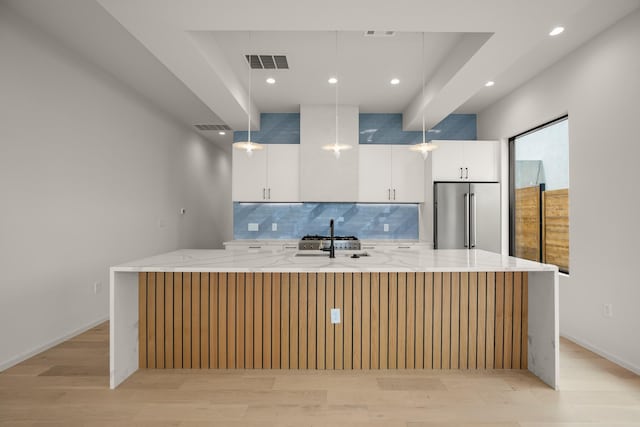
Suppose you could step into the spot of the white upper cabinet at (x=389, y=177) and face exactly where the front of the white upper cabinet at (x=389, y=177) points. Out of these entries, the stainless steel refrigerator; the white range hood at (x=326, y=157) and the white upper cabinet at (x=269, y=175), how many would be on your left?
1

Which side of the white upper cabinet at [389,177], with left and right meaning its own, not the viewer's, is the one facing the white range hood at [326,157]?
right

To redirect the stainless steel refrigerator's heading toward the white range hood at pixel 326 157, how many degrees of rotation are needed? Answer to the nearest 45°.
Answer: approximately 90° to its right

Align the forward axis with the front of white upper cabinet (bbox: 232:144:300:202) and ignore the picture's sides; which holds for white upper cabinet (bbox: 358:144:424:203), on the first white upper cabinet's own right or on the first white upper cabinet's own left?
on the first white upper cabinet's own left

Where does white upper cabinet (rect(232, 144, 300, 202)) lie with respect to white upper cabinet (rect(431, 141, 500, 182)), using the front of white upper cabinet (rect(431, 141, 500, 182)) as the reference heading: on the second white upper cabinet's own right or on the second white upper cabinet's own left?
on the second white upper cabinet's own right

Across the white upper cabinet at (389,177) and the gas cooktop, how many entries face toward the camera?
2

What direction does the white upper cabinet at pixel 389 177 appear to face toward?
toward the camera

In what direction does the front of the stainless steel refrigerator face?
toward the camera

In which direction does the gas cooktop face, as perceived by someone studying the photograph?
facing the viewer

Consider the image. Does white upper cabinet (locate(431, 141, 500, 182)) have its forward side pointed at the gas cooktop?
no

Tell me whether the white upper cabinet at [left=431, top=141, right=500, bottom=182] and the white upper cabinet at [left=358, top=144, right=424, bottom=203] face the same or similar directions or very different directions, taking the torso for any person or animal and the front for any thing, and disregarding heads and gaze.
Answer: same or similar directions

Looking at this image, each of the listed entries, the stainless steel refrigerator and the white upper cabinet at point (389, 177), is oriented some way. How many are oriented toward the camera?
2

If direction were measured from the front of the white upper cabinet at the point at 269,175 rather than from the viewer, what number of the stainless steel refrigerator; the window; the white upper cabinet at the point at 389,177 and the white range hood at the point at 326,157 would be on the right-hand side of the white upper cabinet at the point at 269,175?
0

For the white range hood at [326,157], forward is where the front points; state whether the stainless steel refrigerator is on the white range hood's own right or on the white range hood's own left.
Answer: on the white range hood's own left

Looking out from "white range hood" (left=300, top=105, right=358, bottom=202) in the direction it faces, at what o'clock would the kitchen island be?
The kitchen island is roughly at 12 o'clock from the white range hood.
